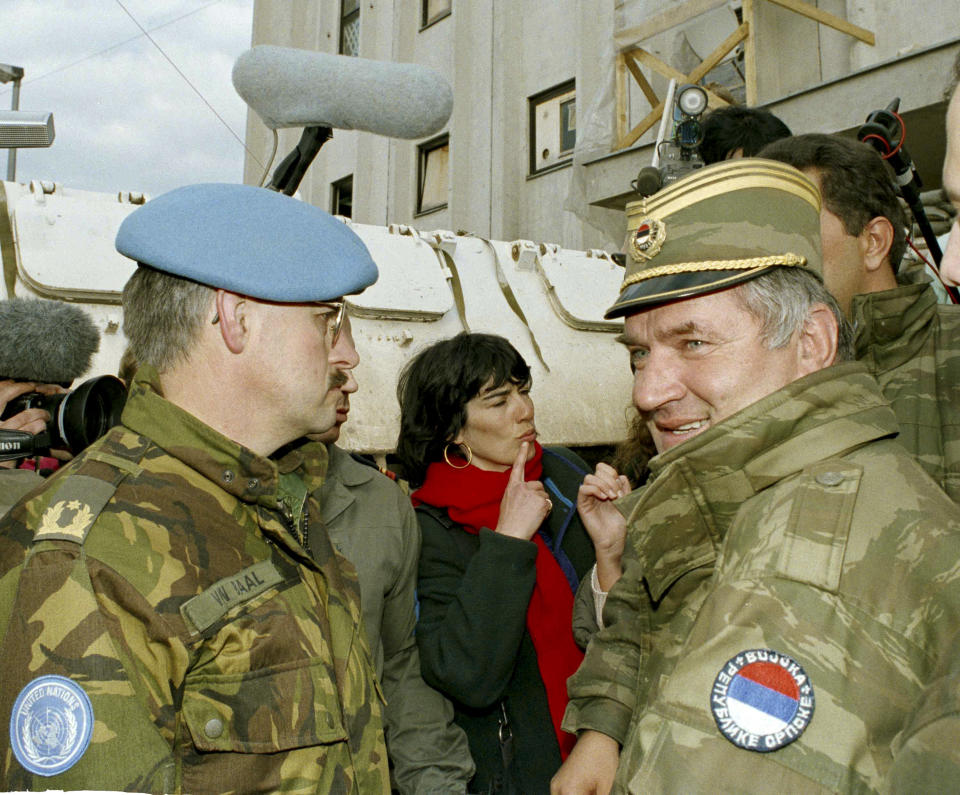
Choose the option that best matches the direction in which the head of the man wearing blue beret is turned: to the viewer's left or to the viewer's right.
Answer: to the viewer's right

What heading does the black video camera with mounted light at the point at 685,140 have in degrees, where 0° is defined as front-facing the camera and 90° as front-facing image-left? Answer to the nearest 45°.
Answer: approximately 0°

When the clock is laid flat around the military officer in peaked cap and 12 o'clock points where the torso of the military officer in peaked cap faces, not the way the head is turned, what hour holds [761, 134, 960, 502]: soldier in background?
The soldier in background is roughly at 5 o'clock from the military officer in peaked cap.

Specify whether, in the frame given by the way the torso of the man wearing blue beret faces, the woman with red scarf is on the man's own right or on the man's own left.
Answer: on the man's own left

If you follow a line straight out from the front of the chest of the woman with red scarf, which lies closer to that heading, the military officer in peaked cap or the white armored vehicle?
the military officer in peaked cap

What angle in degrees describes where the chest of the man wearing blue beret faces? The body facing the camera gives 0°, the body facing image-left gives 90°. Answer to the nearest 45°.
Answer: approximately 315°

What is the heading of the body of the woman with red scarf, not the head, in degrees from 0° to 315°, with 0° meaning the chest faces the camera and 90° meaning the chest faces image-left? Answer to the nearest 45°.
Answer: approximately 315°
